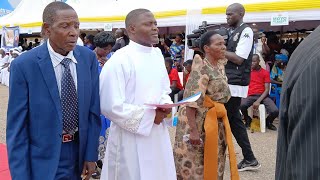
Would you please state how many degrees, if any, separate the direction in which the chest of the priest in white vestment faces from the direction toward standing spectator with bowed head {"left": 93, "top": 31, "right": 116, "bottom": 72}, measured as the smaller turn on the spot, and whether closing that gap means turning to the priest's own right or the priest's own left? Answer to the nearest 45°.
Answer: approximately 135° to the priest's own left

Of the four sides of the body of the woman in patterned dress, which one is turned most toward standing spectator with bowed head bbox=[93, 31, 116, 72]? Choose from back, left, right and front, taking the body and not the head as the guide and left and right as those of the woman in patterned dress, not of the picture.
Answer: back

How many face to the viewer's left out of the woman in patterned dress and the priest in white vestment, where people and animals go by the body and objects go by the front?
0

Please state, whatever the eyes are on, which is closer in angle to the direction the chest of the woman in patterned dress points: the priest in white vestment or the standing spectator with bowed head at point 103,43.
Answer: the priest in white vestment

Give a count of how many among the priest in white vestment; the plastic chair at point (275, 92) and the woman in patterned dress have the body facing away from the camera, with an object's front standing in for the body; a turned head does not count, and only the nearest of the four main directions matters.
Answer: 0

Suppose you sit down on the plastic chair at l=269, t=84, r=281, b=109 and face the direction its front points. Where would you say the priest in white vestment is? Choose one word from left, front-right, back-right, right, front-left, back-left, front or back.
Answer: front-left

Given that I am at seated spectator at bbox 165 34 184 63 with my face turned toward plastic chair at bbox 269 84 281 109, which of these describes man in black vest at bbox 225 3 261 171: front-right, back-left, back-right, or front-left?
front-right

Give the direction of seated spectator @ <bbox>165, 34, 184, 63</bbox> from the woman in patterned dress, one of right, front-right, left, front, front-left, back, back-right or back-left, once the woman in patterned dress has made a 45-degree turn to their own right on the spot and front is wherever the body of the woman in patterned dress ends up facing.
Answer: back

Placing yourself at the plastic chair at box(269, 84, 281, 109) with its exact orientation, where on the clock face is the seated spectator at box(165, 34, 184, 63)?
The seated spectator is roughly at 3 o'clock from the plastic chair.

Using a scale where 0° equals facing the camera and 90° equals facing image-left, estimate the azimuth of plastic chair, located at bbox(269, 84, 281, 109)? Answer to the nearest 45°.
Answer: approximately 45°
